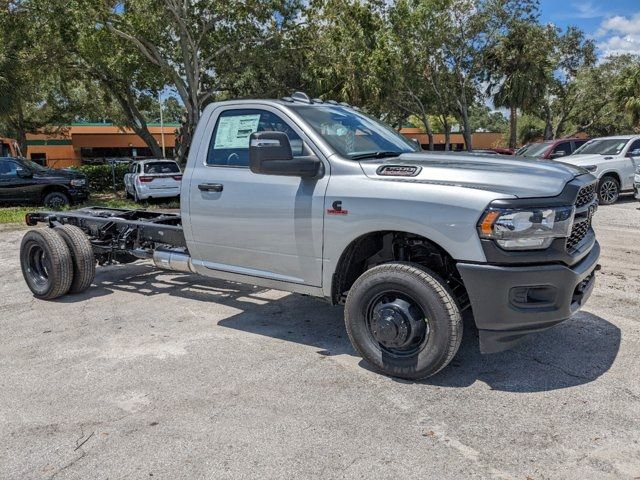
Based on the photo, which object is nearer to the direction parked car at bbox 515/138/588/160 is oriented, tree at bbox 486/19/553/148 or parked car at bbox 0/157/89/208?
the parked car

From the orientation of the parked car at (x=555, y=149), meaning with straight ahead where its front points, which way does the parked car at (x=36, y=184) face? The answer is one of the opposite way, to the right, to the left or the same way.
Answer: the opposite way

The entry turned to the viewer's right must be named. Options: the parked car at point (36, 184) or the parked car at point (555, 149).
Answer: the parked car at point (36, 184)

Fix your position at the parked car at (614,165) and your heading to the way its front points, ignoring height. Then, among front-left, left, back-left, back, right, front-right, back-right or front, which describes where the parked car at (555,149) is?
right

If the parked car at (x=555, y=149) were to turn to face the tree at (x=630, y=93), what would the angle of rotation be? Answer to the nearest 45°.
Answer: approximately 135° to its right

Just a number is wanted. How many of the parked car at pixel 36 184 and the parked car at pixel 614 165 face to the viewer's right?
1

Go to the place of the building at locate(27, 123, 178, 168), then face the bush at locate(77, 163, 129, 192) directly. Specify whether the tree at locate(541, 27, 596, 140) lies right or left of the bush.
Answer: left

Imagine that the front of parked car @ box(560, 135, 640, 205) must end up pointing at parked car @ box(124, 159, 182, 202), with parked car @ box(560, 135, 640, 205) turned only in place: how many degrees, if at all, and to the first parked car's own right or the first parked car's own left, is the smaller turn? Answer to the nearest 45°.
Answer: approximately 45° to the first parked car's own right

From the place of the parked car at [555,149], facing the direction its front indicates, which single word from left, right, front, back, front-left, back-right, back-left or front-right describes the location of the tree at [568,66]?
back-right

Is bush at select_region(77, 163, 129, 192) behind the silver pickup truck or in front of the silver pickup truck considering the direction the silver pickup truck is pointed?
behind

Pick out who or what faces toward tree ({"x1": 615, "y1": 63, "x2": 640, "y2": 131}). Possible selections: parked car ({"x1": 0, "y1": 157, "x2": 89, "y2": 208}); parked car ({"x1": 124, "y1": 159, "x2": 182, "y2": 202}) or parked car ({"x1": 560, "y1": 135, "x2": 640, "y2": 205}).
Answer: parked car ({"x1": 0, "y1": 157, "x2": 89, "y2": 208})

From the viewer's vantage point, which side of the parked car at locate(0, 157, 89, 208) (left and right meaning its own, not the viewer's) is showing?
right

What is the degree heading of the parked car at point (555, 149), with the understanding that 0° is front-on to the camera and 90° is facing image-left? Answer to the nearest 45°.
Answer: approximately 45°
